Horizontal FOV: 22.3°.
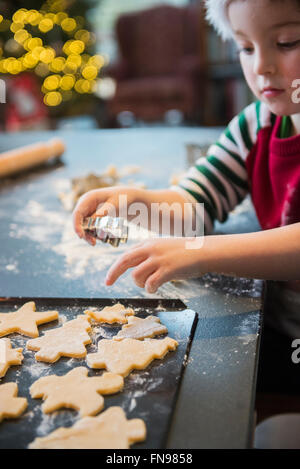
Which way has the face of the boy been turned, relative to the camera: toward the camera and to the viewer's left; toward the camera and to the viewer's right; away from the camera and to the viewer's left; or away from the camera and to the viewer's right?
toward the camera and to the viewer's left

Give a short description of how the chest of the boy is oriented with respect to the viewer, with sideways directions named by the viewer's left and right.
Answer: facing the viewer and to the left of the viewer
